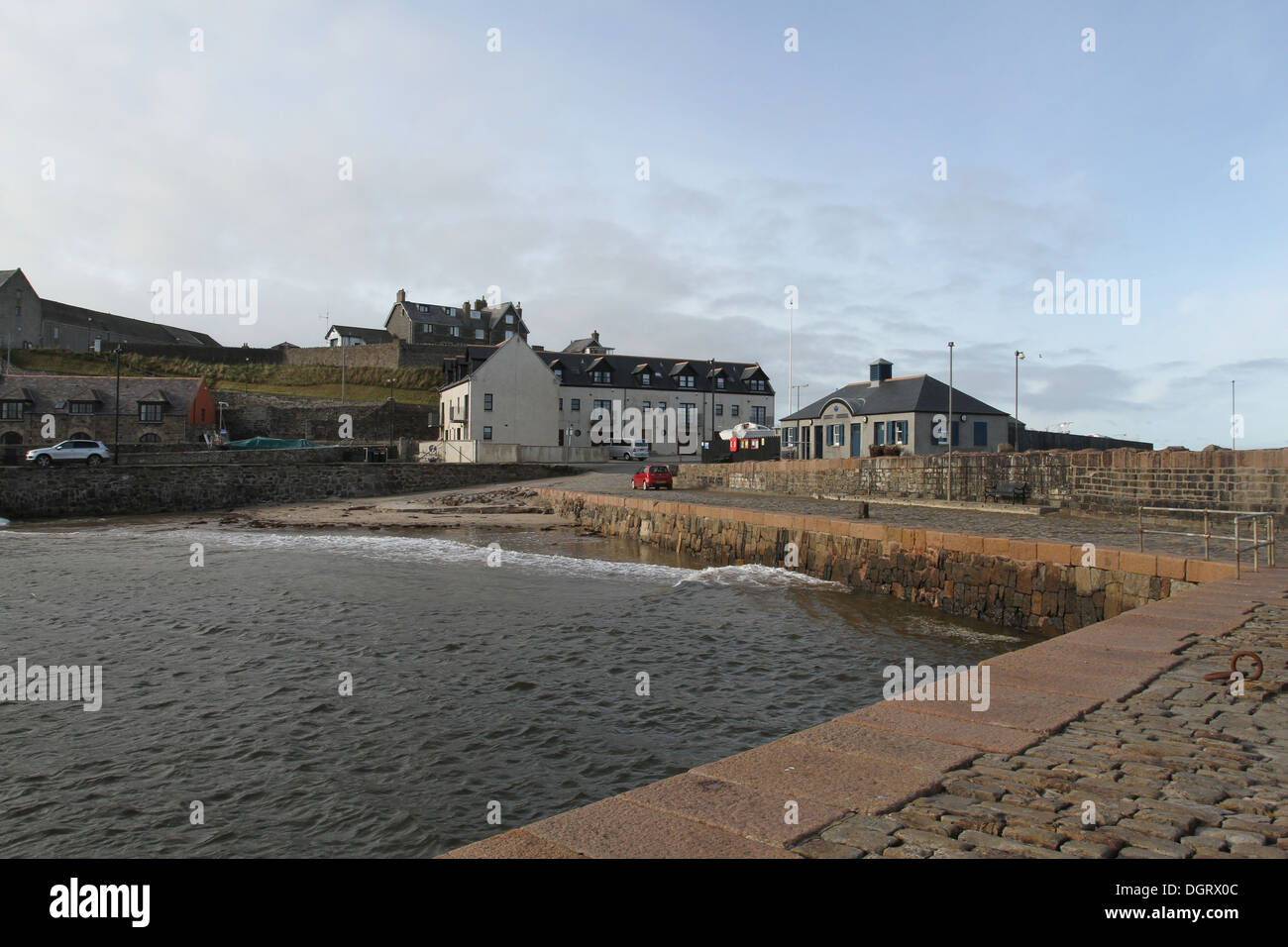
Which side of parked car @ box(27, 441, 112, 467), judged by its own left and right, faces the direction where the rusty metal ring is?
left

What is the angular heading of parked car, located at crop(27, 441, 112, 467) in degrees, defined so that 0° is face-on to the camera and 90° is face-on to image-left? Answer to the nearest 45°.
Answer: approximately 90°

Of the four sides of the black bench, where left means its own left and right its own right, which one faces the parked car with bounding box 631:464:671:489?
right

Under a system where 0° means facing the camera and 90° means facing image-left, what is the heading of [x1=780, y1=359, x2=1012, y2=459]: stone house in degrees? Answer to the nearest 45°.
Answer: approximately 45°

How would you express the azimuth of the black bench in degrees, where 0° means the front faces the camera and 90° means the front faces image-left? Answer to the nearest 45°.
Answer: approximately 45°

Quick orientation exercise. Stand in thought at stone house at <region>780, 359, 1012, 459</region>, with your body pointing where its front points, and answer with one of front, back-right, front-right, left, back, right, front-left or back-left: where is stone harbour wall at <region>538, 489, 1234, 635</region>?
front-left

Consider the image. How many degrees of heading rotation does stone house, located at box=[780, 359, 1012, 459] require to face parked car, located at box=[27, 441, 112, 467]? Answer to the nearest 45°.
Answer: approximately 45° to its right

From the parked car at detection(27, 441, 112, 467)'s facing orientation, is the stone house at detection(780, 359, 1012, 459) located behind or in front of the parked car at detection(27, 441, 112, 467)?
behind
